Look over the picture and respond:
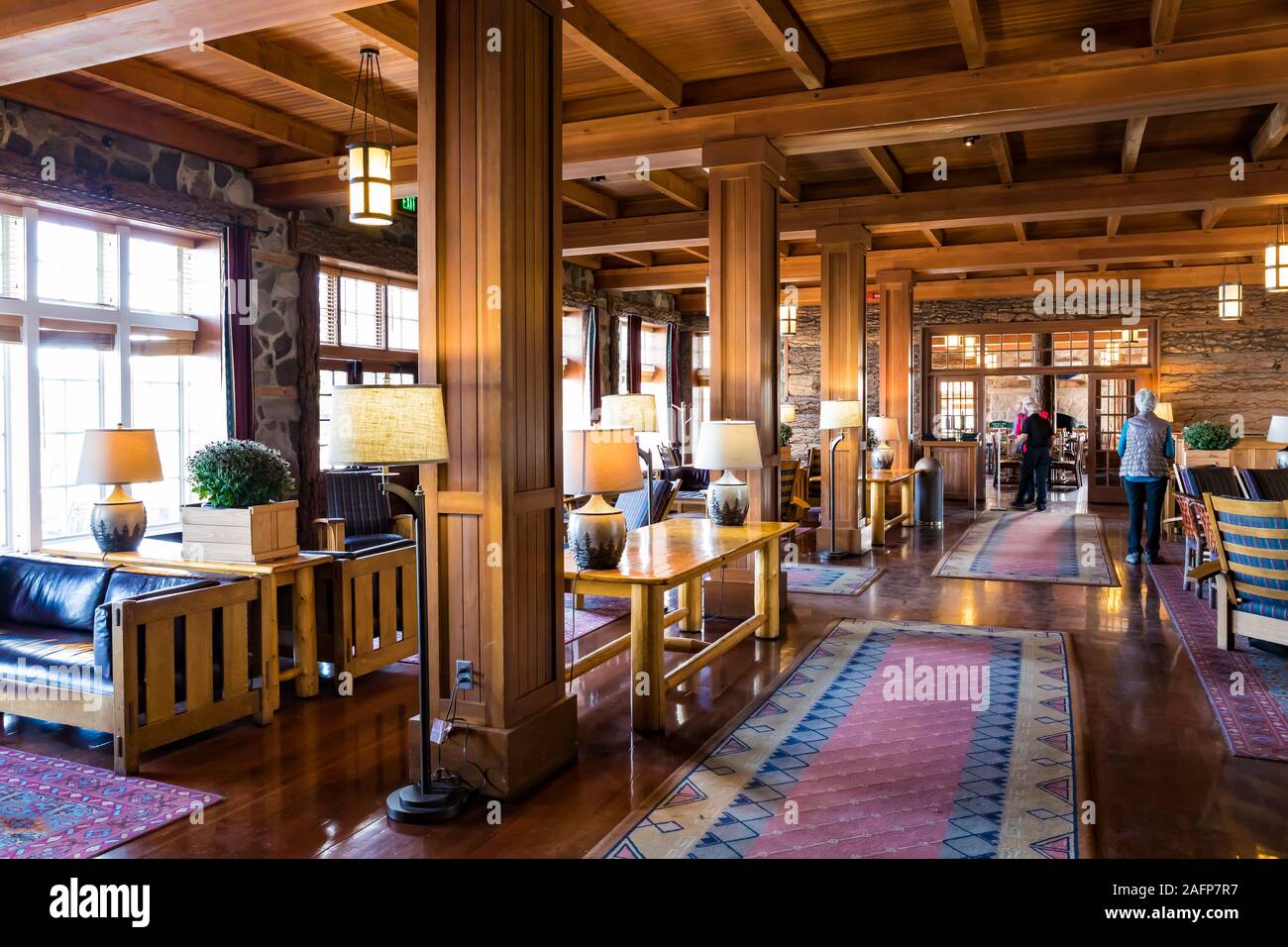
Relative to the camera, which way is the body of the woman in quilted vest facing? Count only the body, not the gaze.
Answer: away from the camera

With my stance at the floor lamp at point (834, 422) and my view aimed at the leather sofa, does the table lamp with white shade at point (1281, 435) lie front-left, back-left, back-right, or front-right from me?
back-left

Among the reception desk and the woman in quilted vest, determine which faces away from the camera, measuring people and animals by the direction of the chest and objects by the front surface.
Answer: the woman in quilted vest

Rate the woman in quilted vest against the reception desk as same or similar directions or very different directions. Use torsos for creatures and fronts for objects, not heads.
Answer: very different directions

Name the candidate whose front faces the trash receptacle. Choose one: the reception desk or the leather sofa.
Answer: the reception desk

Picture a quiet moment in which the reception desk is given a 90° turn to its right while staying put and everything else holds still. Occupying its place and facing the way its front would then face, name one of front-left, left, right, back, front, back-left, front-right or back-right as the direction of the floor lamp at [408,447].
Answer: left

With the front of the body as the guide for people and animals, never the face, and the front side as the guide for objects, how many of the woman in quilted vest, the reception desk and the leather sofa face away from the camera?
1

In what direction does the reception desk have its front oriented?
toward the camera

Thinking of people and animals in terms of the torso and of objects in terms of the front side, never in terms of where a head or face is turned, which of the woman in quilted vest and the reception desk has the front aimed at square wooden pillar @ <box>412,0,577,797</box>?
the reception desk

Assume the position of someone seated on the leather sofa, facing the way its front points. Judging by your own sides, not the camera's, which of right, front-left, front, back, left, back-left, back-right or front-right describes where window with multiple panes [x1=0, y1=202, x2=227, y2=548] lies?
back-right
